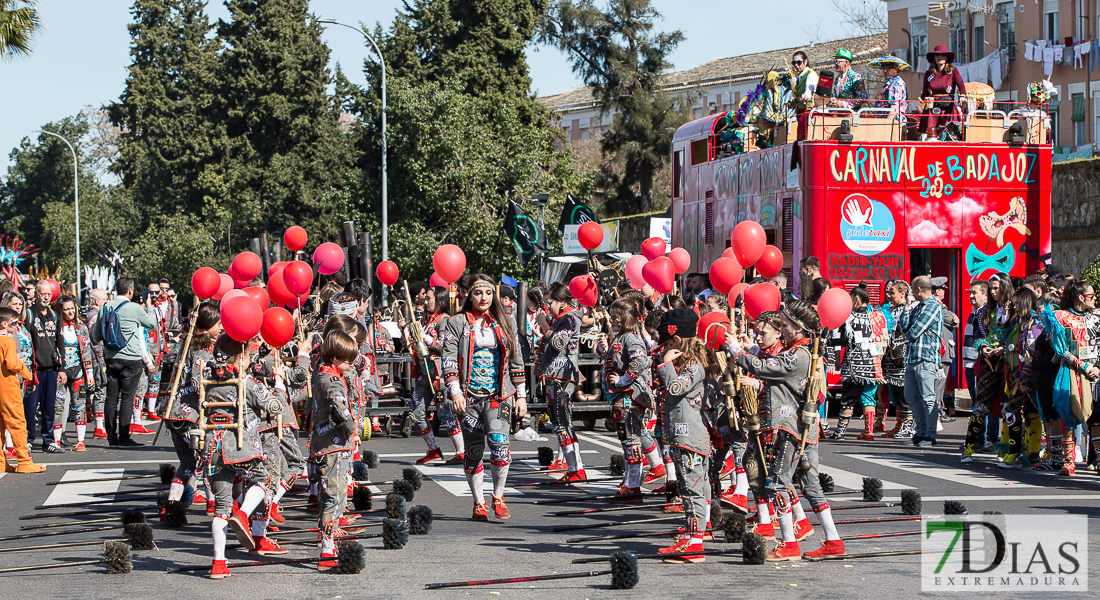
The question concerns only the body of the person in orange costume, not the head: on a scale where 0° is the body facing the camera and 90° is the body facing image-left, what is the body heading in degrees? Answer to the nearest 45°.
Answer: approximately 270°

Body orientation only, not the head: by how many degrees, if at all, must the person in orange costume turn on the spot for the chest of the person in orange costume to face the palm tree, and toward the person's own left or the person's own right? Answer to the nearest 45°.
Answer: approximately 90° to the person's own left

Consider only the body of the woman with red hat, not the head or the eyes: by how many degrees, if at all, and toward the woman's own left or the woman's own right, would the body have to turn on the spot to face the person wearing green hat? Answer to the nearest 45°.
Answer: approximately 90° to the woman's own right

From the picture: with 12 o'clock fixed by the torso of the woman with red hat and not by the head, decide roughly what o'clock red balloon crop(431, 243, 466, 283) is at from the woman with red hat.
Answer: The red balloon is roughly at 1 o'clock from the woman with red hat.

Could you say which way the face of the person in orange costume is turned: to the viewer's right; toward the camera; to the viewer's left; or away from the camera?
to the viewer's right

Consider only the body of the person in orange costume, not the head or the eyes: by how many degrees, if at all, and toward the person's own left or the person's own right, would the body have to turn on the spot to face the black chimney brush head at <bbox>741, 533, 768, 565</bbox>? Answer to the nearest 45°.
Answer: approximately 45° to the person's own right

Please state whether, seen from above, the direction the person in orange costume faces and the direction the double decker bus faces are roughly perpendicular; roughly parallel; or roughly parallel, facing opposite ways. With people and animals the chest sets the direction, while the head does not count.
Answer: roughly perpendicular
